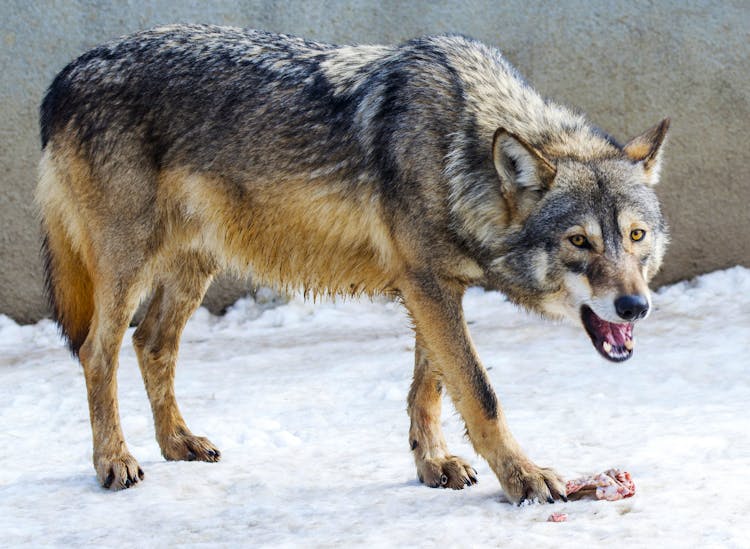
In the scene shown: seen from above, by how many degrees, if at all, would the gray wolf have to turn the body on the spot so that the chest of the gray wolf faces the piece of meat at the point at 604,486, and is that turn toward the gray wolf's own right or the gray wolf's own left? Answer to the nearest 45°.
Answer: approximately 45° to the gray wolf's own right

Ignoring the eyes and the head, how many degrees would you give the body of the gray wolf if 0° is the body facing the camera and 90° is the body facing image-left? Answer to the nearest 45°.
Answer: approximately 270°
